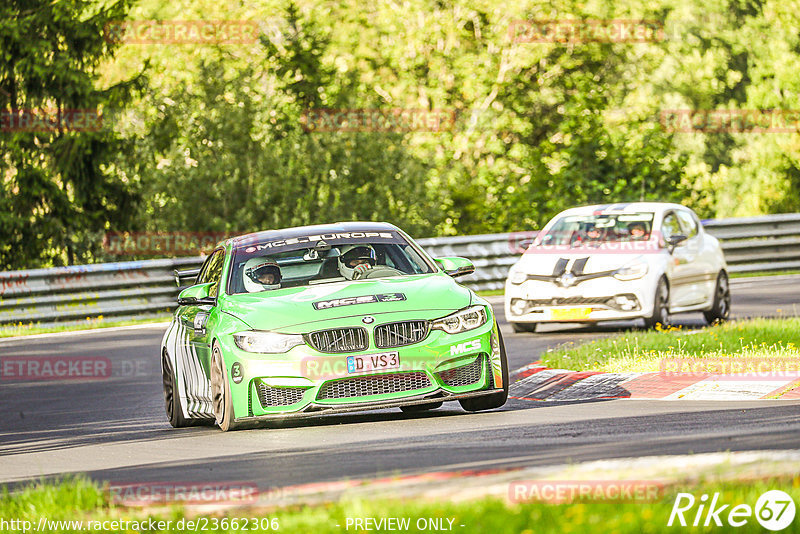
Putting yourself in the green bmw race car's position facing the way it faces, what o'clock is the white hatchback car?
The white hatchback car is roughly at 7 o'clock from the green bmw race car.

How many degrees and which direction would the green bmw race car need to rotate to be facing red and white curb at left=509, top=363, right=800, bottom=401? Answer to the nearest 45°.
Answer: approximately 135° to its left

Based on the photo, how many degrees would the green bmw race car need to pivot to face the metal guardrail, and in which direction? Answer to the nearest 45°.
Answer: approximately 180°

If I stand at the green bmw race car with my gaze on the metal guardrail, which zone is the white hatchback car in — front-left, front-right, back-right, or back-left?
front-right

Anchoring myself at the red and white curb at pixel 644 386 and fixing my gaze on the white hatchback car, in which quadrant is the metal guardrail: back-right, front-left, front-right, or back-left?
front-left

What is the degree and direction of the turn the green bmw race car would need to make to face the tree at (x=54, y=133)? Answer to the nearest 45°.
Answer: approximately 180°

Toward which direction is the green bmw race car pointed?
toward the camera
